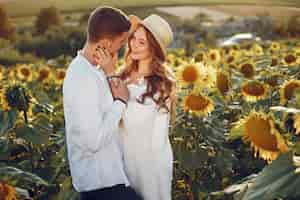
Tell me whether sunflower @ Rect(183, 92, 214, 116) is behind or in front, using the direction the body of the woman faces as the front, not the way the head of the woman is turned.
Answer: behind

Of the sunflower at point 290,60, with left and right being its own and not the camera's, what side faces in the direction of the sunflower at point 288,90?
front

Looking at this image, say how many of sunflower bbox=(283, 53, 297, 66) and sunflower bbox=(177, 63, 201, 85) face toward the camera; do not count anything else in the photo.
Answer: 2

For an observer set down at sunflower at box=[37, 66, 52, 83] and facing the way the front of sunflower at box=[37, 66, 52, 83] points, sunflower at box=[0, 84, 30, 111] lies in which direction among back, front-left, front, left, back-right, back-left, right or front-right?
front

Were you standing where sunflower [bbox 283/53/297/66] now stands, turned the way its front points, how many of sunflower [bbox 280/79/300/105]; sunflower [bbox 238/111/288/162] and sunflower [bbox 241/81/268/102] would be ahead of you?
3

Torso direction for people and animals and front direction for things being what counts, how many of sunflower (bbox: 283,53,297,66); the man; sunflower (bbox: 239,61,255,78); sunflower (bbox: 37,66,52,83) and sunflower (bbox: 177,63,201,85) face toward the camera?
4

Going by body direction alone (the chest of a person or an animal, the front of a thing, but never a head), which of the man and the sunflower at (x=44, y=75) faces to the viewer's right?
the man

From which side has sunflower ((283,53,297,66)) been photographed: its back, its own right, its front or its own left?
front

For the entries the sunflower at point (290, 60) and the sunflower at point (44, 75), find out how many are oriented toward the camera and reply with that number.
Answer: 2

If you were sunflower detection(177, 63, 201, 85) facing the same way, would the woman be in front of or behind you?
in front

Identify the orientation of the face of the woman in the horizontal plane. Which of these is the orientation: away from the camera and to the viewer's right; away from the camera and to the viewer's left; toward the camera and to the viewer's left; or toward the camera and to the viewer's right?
toward the camera and to the viewer's left

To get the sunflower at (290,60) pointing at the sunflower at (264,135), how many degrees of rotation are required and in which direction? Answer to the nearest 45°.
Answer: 0° — it already faces it

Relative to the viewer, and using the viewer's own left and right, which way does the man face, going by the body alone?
facing to the right of the viewer

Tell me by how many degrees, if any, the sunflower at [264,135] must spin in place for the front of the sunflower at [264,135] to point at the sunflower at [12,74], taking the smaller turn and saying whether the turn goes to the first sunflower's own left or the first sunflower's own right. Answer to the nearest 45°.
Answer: approximately 90° to the first sunflower's own right
